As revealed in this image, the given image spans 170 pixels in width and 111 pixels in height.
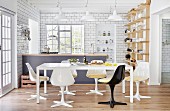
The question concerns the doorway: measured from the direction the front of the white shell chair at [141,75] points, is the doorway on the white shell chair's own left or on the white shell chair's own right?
on the white shell chair's own left

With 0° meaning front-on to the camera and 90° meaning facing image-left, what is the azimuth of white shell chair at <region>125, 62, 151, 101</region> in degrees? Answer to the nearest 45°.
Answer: approximately 135°

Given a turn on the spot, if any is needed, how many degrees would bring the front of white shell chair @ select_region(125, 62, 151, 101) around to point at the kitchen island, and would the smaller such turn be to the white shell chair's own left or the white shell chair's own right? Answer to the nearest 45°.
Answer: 0° — it already faces it
